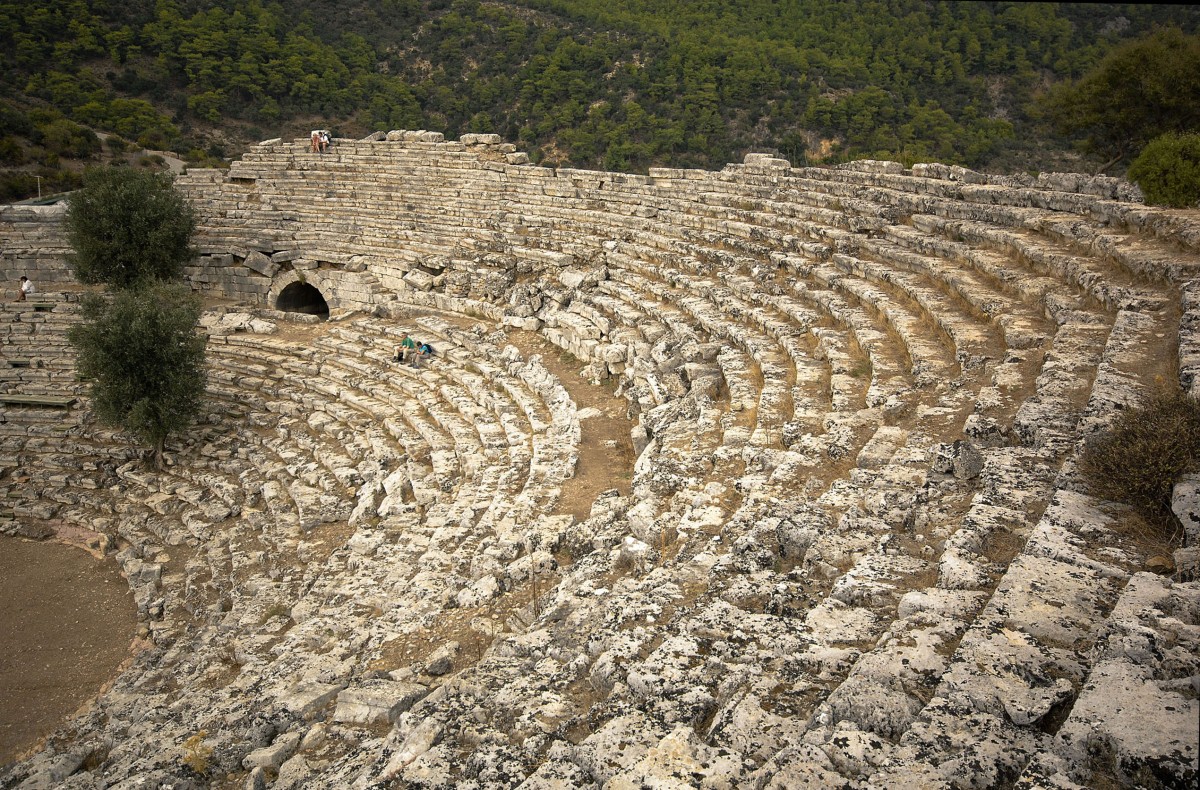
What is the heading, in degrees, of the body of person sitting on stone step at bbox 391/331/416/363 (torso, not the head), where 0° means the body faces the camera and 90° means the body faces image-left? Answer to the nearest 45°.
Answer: approximately 45°

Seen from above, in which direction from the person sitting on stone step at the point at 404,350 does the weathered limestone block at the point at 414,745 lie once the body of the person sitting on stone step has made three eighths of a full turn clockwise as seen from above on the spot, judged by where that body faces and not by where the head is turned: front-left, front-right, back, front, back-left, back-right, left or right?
back

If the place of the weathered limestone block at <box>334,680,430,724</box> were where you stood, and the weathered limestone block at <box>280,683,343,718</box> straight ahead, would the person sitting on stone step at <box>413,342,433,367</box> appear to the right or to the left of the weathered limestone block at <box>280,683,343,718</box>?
right

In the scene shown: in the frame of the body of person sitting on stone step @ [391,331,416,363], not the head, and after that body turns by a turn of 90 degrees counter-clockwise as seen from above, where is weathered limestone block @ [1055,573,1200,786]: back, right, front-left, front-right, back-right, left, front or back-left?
front-right

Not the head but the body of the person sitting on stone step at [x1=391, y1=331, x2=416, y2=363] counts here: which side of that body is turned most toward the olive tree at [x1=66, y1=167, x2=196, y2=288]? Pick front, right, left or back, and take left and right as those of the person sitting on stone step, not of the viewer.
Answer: right

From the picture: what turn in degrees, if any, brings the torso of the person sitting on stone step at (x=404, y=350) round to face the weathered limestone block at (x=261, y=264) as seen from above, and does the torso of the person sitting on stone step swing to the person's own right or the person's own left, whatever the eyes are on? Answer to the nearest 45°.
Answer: approximately 90° to the person's own right

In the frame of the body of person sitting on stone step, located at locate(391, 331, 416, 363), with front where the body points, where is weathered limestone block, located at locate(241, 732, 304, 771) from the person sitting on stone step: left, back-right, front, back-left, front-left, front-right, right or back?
front-left

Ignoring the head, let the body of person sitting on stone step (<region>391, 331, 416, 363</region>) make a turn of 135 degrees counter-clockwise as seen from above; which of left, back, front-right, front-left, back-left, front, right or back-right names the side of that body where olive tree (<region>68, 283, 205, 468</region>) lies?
back

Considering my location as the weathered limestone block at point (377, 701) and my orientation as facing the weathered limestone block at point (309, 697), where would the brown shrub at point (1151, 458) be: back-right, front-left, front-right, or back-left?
back-right

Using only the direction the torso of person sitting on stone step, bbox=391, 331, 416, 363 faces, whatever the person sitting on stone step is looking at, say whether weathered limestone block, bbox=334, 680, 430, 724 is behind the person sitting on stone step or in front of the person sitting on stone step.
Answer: in front

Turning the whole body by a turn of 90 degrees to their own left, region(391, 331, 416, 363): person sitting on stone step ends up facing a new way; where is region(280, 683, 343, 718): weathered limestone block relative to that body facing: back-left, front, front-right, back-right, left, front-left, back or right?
front-right

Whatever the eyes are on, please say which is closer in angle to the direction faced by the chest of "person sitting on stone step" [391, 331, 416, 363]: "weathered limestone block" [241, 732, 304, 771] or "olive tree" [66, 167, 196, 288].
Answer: the weathered limestone block

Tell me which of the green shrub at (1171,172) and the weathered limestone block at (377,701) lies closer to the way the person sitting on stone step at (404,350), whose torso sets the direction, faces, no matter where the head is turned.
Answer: the weathered limestone block

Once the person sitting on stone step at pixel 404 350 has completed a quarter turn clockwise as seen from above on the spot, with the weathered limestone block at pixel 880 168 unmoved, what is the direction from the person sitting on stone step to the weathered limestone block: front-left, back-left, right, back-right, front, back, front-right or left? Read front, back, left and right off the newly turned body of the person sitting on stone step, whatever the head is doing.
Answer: back-right
